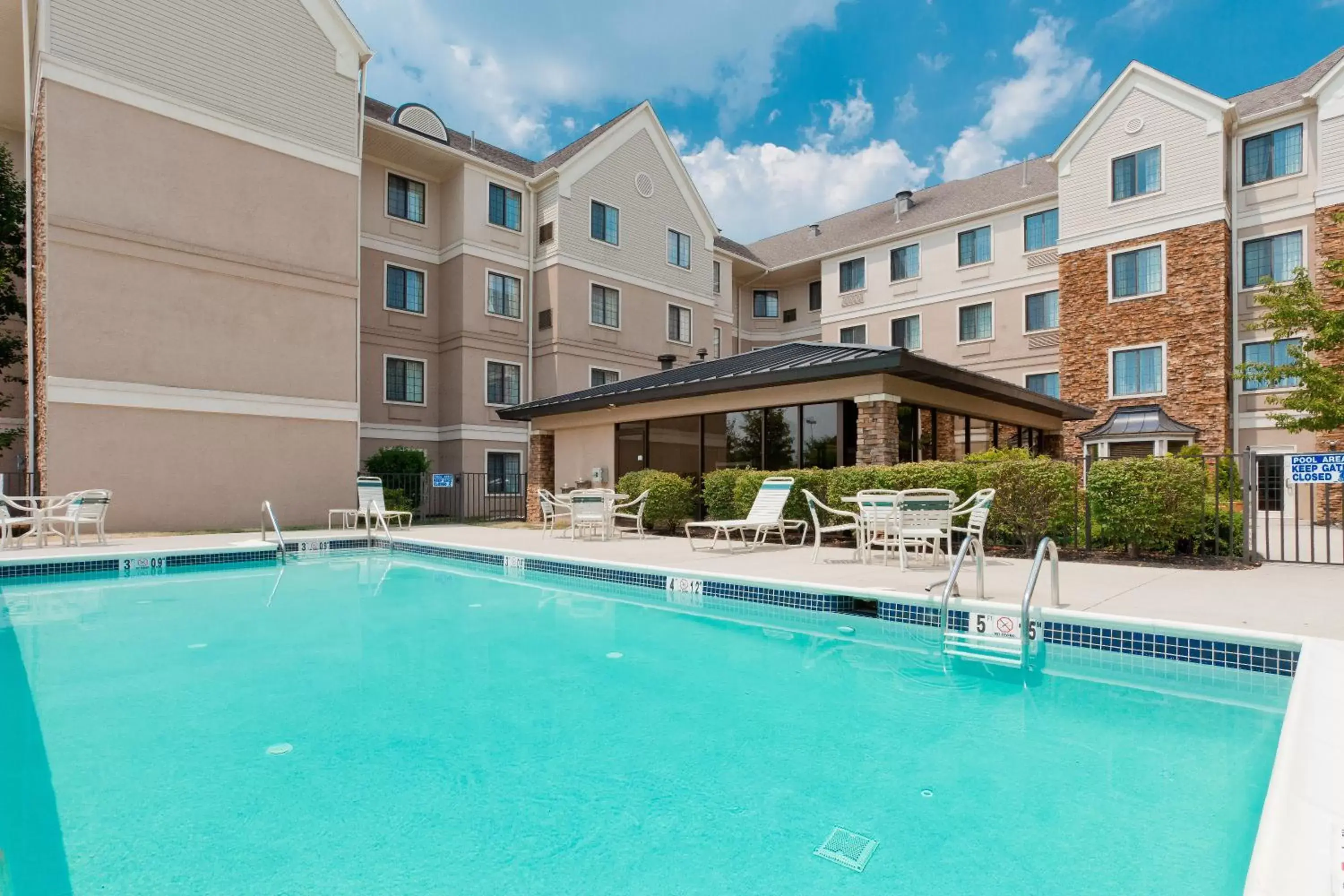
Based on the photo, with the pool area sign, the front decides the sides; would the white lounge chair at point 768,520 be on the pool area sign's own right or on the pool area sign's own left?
on the pool area sign's own right

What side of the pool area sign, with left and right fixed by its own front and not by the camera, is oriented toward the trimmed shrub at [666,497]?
right

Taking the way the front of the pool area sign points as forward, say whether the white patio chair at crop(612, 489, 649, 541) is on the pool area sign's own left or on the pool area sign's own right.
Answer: on the pool area sign's own right

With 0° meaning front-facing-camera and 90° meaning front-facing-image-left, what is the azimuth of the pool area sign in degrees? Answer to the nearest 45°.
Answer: approximately 0°

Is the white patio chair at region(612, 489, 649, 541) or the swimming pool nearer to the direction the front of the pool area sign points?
the swimming pool

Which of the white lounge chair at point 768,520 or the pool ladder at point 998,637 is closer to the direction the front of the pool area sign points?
the pool ladder

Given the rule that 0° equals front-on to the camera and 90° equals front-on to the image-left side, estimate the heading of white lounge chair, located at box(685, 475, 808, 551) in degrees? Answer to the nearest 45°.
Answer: approximately 45°
